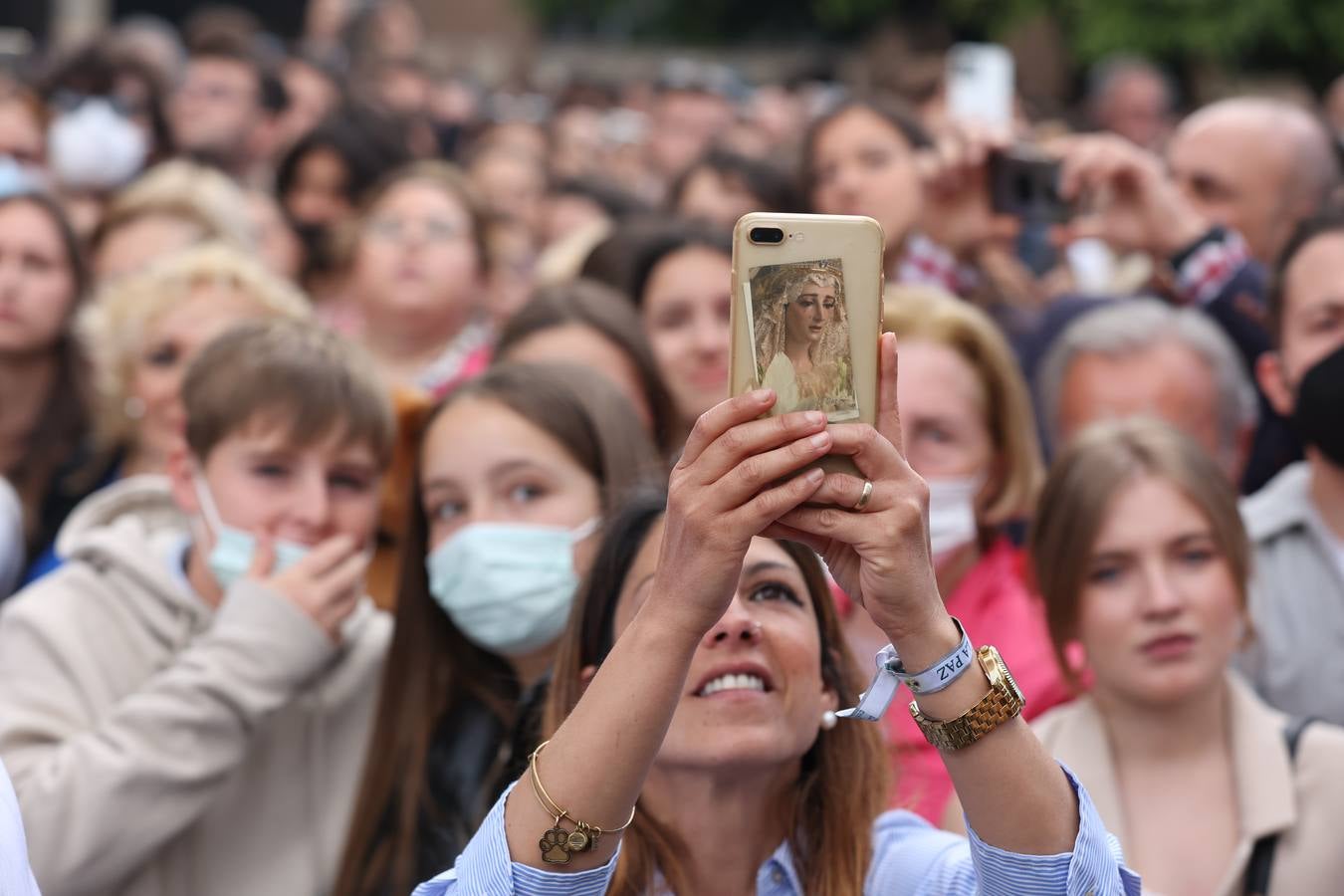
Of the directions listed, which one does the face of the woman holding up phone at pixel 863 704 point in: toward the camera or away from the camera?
toward the camera

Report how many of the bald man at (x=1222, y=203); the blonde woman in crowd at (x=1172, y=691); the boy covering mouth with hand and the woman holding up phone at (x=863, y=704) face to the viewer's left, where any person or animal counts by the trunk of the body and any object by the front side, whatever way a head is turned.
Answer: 1

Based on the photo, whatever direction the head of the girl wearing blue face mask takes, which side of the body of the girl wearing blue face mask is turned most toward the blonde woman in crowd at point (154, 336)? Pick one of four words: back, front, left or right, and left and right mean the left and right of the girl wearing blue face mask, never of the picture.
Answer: right

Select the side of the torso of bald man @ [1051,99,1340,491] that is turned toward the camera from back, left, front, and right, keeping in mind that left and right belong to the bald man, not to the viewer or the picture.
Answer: left

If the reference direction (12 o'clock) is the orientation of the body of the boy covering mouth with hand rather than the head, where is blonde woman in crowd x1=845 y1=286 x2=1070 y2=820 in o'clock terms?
The blonde woman in crowd is roughly at 10 o'clock from the boy covering mouth with hand.

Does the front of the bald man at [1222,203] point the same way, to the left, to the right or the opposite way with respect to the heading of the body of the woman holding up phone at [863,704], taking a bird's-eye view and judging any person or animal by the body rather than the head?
to the right

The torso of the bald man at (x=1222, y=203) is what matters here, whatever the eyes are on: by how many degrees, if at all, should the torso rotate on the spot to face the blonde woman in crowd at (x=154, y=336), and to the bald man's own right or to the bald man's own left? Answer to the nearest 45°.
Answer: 0° — they already face them

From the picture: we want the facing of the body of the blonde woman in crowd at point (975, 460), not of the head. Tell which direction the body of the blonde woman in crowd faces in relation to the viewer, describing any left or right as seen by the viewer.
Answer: facing the viewer and to the left of the viewer

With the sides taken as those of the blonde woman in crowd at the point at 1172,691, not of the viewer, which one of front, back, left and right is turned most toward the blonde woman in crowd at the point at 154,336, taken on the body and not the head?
right

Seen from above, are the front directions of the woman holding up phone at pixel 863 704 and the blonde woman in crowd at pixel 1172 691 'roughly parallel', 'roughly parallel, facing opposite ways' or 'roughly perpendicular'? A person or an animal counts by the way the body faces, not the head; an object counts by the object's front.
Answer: roughly parallel

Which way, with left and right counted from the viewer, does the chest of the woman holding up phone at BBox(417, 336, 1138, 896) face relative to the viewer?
facing the viewer

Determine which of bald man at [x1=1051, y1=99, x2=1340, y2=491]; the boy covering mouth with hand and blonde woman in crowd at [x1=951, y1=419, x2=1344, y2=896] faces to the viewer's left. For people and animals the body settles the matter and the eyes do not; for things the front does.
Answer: the bald man

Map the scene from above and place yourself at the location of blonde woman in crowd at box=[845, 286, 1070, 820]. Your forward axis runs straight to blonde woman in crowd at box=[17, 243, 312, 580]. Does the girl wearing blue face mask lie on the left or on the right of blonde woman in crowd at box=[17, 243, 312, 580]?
left

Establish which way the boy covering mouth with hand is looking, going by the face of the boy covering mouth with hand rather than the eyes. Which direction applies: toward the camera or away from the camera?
toward the camera

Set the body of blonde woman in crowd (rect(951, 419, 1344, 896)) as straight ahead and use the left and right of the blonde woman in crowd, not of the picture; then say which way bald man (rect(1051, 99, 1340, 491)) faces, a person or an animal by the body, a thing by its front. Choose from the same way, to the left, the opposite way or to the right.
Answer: to the right

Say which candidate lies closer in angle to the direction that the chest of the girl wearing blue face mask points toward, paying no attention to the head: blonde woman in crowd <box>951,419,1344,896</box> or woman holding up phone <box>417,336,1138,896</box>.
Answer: the woman holding up phone

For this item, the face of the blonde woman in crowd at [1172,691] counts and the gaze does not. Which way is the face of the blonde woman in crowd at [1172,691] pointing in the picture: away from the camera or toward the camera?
toward the camera
